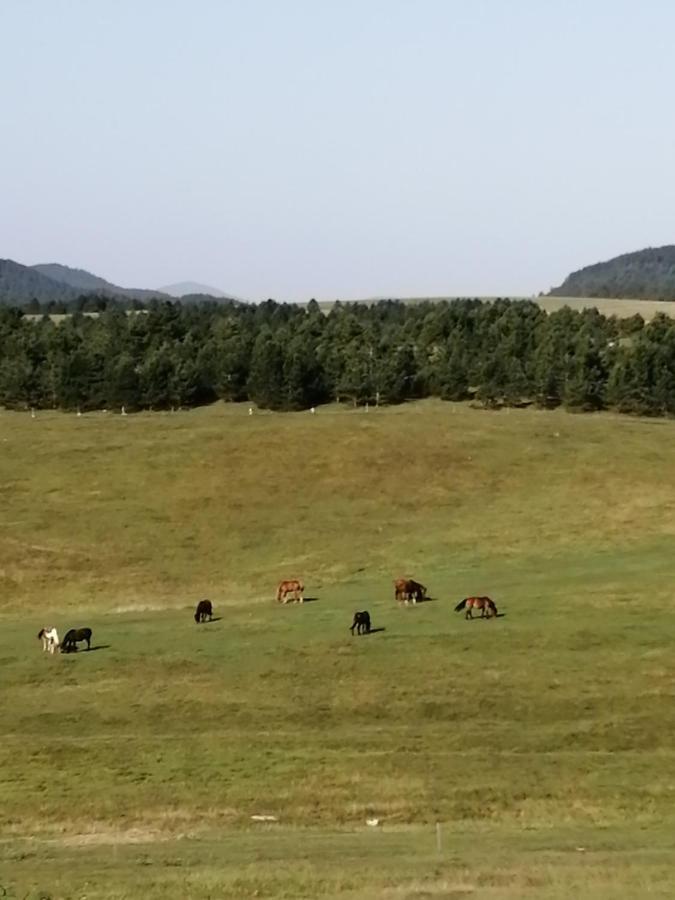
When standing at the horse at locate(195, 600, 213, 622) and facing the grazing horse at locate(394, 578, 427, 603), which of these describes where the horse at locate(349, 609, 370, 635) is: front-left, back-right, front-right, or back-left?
front-right

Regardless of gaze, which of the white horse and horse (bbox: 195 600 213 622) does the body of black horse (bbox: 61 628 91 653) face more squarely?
the white horse

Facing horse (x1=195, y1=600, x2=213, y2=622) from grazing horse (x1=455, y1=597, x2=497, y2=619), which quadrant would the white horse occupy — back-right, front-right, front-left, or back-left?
front-left

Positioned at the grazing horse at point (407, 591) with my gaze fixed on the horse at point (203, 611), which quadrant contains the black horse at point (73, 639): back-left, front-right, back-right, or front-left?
front-left

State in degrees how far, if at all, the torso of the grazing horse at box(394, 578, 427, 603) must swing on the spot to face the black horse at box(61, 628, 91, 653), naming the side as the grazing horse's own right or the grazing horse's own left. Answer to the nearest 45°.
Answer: approximately 135° to the grazing horse's own right

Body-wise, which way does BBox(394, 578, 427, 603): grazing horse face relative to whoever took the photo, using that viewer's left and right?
facing to the right of the viewer

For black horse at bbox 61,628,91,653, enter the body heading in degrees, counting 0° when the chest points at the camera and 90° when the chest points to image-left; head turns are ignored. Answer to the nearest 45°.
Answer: approximately 90°

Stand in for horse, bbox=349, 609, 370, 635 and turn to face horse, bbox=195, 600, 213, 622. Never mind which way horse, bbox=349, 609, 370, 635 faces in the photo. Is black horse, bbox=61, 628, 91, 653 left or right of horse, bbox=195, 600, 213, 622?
left

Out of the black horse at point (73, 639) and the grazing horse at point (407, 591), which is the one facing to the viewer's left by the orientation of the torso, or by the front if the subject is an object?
the black horse

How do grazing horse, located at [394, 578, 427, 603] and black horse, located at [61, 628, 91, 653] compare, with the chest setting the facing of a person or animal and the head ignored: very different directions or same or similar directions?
very different directions

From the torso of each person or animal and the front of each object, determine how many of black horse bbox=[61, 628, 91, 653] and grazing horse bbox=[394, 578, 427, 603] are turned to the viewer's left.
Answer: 1

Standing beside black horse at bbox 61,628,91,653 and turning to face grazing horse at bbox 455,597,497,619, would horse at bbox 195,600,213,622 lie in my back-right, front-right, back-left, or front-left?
front-left
